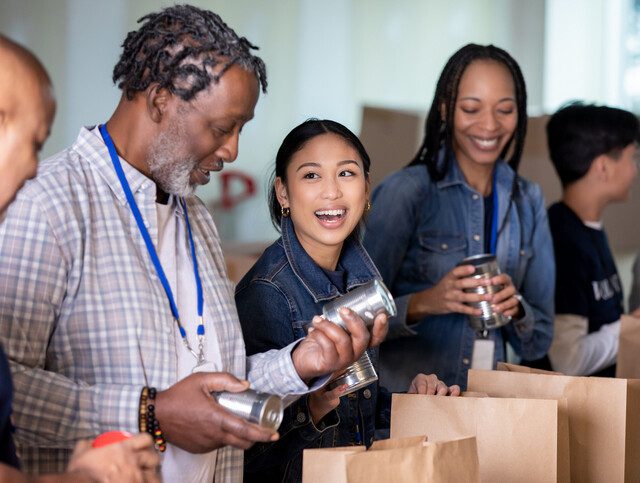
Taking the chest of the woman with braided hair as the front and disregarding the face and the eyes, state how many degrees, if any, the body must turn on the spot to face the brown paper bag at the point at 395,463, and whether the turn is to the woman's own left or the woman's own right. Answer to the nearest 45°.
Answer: approximately 45° to the woman's own right

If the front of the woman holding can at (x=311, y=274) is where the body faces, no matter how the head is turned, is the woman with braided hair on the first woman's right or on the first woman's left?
on the first woman's left

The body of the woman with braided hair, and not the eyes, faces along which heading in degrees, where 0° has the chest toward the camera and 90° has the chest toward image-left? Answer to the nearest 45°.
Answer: approximately 315°

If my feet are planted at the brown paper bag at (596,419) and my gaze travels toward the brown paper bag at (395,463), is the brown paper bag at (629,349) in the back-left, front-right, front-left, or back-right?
back-right

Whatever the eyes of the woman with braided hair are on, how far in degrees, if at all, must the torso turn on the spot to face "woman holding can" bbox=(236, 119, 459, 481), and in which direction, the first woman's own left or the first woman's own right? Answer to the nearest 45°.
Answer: approximately 90° to the first woman's own right

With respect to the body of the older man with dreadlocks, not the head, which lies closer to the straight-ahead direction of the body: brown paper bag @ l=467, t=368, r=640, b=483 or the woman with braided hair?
the brown paper bag

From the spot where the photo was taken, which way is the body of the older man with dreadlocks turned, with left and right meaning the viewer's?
facing the viewer and to the right of the viewer
